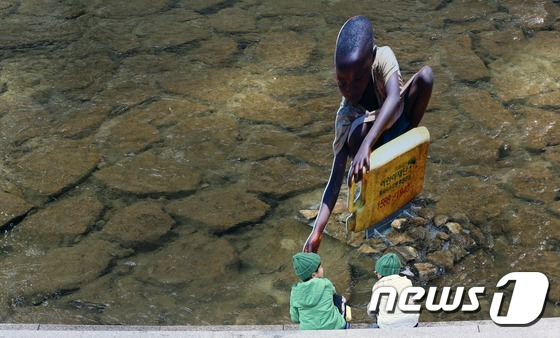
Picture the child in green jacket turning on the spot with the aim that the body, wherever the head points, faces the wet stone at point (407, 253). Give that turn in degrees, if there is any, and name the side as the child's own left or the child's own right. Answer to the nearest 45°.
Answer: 0° — they already face it

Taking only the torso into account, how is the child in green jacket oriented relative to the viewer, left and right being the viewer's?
facing away from the viewer and to the right of the viewer

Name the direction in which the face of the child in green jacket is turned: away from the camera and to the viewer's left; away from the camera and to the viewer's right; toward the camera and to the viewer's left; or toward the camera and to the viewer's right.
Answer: away from the camera and to the viewer's right

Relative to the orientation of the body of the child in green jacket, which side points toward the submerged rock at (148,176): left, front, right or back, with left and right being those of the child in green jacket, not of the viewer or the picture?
left

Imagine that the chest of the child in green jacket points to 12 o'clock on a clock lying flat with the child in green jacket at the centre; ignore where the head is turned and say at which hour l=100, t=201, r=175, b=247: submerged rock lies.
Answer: The submerged rock is roughly at 9 o'clock from the child in green jacket.

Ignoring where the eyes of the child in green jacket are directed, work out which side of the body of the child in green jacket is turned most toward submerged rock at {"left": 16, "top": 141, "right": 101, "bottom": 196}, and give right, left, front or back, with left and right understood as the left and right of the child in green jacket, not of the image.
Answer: left

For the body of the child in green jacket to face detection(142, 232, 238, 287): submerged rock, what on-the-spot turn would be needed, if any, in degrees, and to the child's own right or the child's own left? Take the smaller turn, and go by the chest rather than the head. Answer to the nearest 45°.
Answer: approximately 90° to the child's own left
